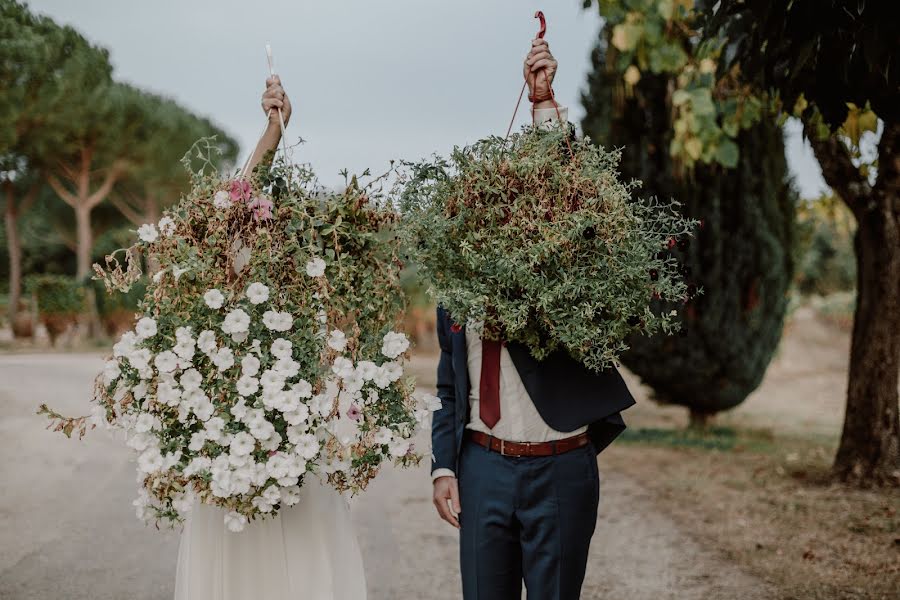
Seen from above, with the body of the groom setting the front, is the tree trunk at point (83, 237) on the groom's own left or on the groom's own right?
on the groom's own right

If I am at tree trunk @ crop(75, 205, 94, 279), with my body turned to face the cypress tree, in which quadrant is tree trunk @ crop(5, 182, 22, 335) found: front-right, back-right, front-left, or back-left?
back-right

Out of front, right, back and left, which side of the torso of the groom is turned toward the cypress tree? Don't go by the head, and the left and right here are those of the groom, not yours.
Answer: back

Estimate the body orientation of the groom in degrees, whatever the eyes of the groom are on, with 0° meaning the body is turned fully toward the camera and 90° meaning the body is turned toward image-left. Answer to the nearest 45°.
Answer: approximately 0°

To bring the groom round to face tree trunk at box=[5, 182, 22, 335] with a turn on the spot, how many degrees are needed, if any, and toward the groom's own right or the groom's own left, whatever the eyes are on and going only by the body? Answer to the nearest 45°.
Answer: approximately 135° to the groom's own right
